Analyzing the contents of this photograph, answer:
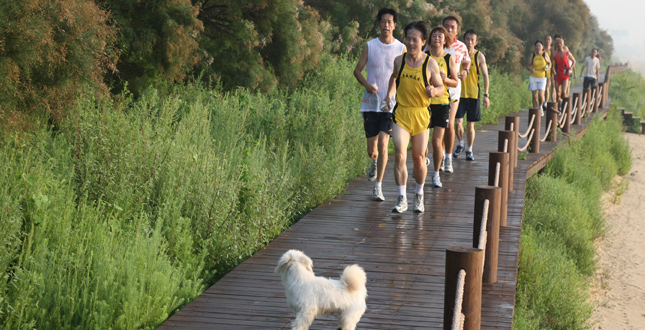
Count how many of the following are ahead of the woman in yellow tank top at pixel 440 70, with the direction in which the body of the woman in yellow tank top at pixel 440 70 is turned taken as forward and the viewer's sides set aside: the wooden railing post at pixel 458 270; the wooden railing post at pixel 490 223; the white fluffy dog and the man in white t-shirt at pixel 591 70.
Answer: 3

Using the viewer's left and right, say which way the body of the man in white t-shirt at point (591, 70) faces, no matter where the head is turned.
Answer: facing the viewer

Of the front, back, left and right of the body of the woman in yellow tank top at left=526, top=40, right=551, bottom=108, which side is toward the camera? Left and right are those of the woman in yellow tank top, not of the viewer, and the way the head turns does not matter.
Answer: front

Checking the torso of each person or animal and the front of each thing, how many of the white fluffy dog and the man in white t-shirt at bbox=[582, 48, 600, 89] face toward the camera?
1

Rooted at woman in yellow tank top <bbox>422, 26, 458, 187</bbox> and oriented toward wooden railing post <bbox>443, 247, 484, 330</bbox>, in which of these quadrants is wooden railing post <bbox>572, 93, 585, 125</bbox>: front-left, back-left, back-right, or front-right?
back-left

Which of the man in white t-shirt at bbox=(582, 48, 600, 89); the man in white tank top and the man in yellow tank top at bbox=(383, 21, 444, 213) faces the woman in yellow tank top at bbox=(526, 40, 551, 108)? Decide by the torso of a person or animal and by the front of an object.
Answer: the man in white t-shirt

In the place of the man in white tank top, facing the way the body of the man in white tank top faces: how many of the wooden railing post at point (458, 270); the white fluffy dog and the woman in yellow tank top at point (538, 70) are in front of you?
2

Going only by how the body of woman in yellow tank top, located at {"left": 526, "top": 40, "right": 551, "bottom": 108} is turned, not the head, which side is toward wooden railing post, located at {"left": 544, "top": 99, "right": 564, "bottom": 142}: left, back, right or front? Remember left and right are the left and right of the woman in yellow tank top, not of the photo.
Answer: front
